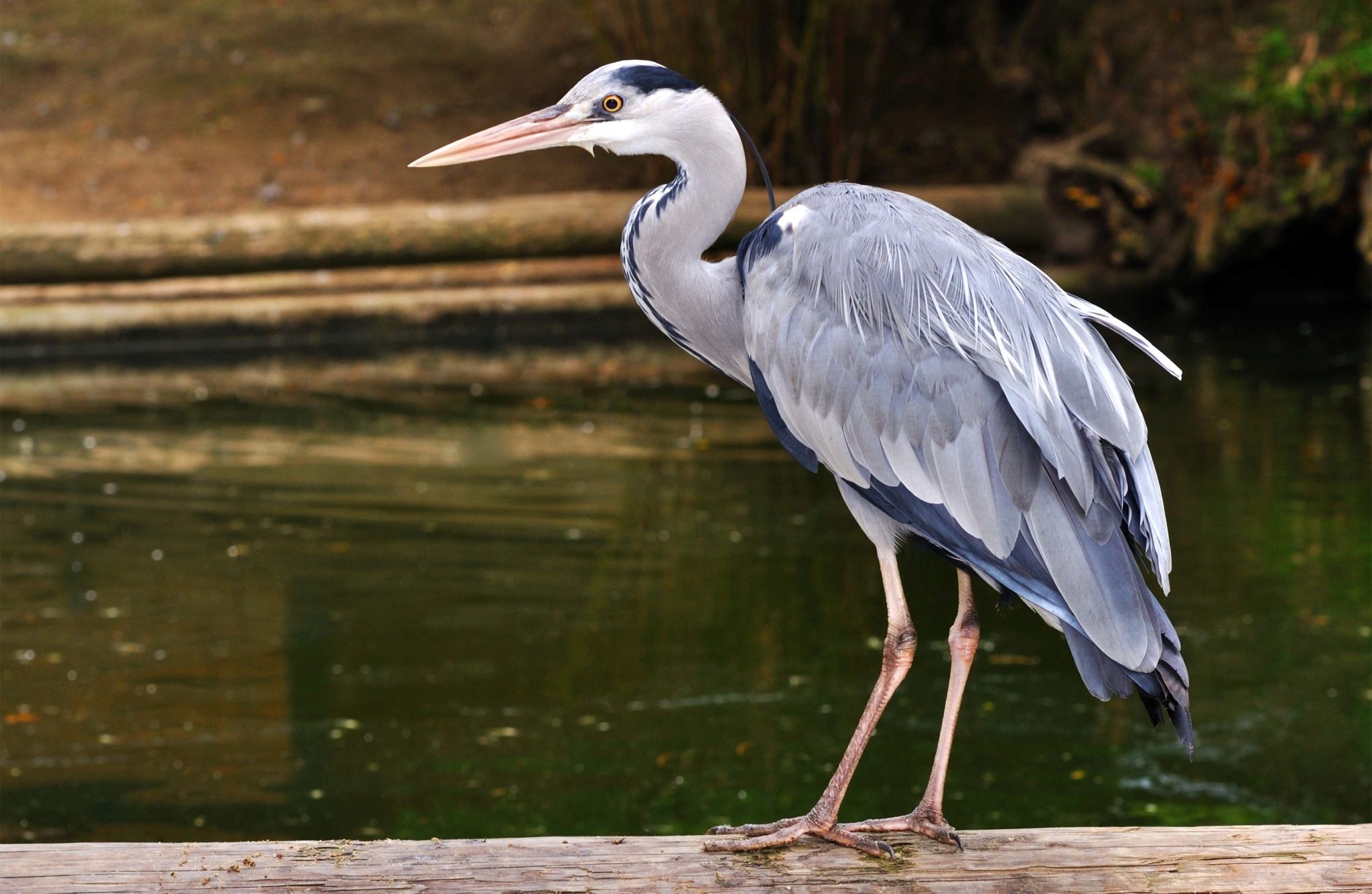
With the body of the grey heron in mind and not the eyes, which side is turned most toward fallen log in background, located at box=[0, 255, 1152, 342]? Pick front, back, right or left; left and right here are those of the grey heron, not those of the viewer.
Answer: right

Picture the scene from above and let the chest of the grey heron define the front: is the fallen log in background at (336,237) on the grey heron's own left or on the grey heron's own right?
on the grey heron's own right

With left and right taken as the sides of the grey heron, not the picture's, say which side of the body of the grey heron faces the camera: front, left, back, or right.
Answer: left
